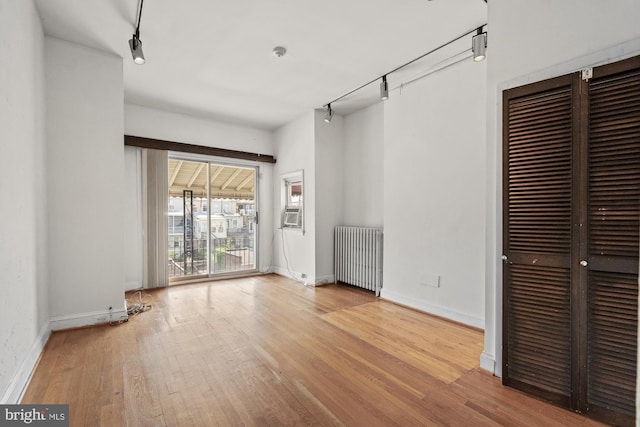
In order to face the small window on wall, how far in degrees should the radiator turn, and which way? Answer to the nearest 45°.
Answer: approximately 90° to its right

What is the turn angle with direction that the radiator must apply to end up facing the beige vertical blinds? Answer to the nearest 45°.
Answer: approximately 45° to its right

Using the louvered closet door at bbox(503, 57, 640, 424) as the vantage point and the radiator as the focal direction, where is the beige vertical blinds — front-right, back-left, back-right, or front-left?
front-left

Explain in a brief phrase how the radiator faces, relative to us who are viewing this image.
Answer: facing the viewer and to the left of the viewer

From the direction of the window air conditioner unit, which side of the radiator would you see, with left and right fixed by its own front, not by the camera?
right

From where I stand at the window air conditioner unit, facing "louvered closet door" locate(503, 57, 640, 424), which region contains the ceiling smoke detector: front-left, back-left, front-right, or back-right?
front-right

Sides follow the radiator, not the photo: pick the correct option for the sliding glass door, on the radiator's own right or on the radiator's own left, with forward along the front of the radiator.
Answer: on the radiator's own right
